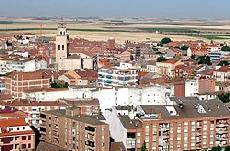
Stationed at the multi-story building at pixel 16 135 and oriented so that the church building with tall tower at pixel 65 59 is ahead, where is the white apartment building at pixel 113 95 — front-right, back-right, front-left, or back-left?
front-right

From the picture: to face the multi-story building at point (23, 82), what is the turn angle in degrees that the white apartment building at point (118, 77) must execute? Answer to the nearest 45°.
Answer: approximately 90° to its right

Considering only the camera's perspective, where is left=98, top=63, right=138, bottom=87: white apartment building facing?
facing the viewer

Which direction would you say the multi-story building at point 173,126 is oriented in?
toward the camera

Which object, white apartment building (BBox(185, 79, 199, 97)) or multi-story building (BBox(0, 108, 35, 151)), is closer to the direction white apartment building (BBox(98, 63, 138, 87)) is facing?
the multi-story building

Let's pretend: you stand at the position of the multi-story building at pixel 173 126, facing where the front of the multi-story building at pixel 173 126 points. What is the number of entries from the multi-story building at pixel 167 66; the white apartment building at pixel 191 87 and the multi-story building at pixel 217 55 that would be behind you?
3

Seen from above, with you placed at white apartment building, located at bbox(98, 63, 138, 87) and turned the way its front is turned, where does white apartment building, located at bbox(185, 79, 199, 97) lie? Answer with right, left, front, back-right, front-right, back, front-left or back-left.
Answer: left

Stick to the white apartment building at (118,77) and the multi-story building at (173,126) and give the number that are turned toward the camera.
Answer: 2

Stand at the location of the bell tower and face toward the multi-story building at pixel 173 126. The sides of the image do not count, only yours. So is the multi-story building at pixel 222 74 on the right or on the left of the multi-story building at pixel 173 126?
left

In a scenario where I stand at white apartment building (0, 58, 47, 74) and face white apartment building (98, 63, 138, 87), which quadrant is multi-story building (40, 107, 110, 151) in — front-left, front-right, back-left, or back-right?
front-right

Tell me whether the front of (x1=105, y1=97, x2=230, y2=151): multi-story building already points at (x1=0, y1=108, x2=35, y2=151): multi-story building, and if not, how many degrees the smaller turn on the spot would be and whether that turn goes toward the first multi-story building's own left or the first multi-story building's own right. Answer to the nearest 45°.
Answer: approximately 90° to the first multi-story building's own right

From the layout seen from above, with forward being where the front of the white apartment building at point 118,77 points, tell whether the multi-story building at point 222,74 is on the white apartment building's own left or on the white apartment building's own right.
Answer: on the white apartment building's own left
